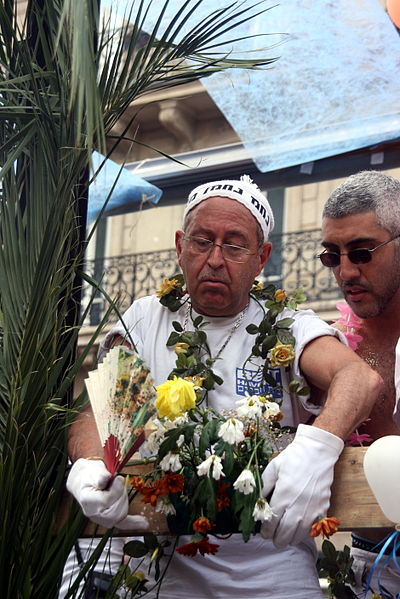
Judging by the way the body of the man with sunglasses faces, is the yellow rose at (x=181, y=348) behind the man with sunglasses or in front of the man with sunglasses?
in front

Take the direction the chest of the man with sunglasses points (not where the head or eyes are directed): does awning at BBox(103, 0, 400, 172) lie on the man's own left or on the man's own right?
on the man's own right

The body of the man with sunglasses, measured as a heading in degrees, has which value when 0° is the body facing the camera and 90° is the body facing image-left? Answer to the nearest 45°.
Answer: approximately 45°

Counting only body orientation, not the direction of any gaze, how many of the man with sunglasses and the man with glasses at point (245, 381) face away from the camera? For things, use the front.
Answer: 0

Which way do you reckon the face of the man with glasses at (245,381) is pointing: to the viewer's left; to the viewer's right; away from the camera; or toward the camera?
toward the camera

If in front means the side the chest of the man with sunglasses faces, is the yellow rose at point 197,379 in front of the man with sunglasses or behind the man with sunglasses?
in front

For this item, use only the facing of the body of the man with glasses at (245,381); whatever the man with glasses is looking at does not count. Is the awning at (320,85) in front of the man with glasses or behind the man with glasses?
behind

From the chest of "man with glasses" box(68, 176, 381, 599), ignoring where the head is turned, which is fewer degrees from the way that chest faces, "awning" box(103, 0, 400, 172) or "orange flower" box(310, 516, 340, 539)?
the orange flower

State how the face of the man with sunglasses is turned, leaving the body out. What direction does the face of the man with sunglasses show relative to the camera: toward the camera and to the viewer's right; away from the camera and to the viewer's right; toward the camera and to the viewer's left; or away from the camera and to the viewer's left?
toward the camera and to the viewer's left

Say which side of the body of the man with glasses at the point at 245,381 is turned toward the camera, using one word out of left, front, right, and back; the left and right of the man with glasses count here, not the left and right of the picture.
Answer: front

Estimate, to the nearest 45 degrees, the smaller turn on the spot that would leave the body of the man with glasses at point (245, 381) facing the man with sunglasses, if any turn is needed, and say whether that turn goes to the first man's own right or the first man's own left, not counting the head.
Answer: approximately 135° to the first man's own left

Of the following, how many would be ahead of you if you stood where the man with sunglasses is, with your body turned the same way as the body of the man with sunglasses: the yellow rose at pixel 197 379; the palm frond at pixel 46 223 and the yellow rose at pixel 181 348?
3
